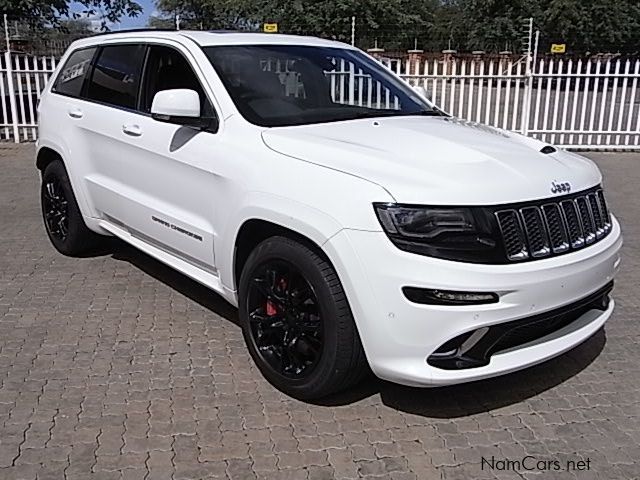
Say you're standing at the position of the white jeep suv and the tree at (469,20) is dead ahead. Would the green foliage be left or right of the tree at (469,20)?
left

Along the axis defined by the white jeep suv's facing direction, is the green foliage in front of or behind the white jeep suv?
behind

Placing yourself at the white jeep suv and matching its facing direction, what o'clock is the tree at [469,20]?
The tree is roughly at 8 o'clock from the white jeep suv.

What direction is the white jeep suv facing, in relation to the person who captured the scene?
facing the viewer and to the right of the viewer

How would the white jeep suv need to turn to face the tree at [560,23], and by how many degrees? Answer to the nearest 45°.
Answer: approximately 135° to its left

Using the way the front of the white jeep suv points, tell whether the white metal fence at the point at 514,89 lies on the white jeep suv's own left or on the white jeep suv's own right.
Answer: on the white jeep suv's own left
